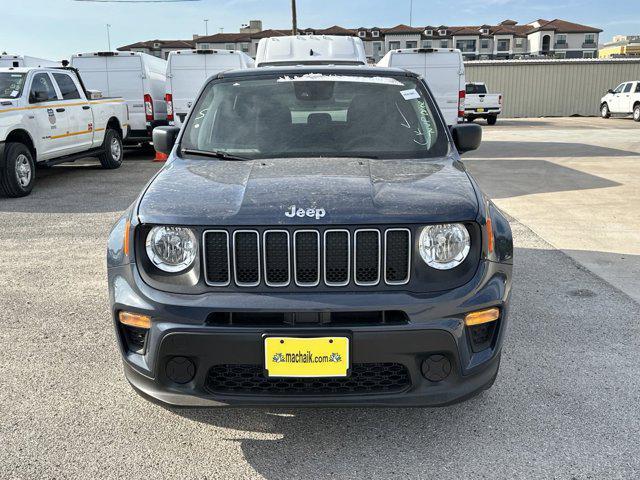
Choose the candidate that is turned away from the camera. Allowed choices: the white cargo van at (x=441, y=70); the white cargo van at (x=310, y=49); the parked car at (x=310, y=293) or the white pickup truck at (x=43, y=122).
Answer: the white cargo van at (x=441, y=70)

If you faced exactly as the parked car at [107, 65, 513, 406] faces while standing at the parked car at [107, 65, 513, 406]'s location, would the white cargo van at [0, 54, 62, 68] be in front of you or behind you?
behind

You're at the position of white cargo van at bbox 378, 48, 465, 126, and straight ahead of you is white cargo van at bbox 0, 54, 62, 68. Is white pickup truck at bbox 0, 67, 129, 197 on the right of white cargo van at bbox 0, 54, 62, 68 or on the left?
left

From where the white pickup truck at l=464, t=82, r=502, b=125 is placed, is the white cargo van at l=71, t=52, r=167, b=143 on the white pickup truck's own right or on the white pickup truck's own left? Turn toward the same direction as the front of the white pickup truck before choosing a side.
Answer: on the white pickup truck's own left

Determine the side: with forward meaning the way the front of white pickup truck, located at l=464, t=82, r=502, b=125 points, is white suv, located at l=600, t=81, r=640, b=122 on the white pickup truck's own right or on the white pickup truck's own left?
on the white pickup truck's own right

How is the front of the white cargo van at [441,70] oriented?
away from the camera

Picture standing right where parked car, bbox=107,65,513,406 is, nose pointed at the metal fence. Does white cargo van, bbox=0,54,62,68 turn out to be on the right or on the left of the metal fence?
left

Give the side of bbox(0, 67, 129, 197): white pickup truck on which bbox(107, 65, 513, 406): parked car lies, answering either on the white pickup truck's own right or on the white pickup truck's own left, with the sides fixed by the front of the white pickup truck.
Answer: on the white pickup truck's own left

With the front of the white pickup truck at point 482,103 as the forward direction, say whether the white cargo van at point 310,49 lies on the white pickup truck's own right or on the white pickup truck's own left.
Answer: on the white pickup truck's own left

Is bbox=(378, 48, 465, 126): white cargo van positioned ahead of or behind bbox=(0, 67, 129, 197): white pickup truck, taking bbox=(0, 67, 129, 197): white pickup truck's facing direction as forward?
behind
